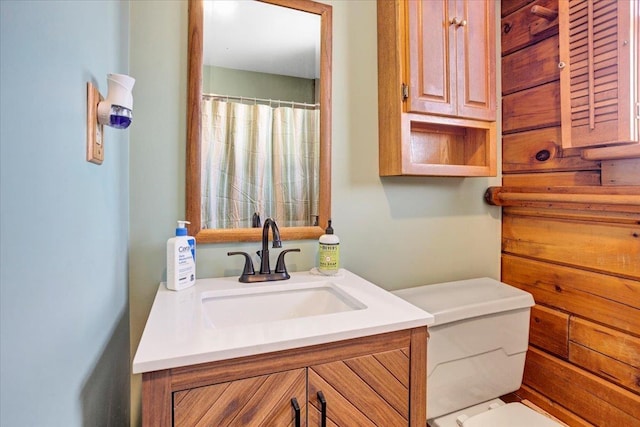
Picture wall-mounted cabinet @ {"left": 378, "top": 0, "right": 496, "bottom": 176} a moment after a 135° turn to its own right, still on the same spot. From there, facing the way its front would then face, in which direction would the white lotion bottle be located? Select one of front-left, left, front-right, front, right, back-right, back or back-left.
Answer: front-left

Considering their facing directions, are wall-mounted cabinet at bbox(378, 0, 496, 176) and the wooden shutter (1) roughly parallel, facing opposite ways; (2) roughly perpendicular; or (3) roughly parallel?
roughly perpendicular

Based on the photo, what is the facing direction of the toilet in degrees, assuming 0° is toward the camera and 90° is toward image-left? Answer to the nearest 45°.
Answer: approximately 315°

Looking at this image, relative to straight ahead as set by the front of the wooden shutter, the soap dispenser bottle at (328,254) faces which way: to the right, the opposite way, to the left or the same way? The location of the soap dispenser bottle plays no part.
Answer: to the left

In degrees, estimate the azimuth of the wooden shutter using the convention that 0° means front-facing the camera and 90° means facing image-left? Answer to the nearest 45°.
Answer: approximately 45°
